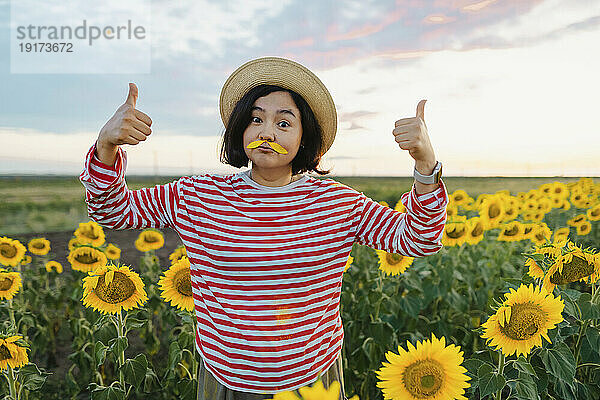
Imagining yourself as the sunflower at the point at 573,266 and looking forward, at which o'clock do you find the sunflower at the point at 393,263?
the sunflower at the point at 393,263 is roughly at 4 o'clock from the sunflower at the point at 573,266.

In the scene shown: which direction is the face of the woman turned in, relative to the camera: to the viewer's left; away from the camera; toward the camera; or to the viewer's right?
toward the camera

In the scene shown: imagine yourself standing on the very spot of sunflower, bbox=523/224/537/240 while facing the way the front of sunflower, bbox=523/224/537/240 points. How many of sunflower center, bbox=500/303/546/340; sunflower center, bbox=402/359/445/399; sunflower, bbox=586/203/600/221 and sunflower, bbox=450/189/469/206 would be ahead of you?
2

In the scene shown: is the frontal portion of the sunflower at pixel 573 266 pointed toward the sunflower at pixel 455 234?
no

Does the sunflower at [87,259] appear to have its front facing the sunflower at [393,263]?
no

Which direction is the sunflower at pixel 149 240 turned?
toward the camera

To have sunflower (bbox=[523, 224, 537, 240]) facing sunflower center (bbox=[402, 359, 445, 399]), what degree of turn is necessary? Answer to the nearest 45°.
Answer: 0° — it already faces it

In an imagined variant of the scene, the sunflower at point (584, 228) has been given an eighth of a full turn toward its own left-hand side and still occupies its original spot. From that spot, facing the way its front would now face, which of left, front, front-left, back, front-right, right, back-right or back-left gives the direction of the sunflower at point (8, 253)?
right

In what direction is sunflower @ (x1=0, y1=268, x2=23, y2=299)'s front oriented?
toward the camera

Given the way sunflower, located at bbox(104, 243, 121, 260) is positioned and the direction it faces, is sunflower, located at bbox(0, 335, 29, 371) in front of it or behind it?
in front

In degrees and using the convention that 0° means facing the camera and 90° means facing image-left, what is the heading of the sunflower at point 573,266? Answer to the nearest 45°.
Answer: approximately 0°

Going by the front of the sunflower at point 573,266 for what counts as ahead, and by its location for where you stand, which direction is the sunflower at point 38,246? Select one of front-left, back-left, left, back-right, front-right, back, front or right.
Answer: right

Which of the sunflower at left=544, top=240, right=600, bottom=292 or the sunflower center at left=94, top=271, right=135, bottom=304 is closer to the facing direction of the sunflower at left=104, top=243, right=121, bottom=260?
the sunflower center

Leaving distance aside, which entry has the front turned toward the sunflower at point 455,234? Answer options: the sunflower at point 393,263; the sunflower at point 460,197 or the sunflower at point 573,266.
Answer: the sunflower at point 460,197

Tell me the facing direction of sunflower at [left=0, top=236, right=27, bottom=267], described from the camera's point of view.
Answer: facing the viewer

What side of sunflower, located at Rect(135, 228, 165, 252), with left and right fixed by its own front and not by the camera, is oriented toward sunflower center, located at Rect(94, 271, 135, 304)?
front

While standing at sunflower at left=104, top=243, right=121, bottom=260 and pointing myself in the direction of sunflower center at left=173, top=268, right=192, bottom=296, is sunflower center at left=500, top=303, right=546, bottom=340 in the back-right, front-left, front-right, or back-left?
front-left

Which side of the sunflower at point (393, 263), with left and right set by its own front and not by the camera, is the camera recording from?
front
